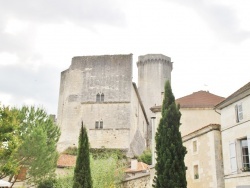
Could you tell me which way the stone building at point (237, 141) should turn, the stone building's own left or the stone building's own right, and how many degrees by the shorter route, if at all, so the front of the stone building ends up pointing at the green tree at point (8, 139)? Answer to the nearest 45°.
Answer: approximately 45° to the stone building's own right

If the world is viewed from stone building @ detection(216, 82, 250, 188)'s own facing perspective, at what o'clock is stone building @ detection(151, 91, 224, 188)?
stone building @ detection(151, 91, 224, 188) is roughly at 3 o'clock from stone building @ detection(216, 82, 250, 188).

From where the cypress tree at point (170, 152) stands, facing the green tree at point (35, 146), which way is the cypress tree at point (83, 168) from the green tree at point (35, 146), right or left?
right

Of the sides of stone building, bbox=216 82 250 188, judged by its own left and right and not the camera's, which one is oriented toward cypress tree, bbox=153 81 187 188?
front

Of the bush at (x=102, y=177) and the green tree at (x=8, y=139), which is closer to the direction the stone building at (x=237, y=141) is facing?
the green tree

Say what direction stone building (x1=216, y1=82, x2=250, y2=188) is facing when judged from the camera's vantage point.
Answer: facing the viewer and to the left of the viewer

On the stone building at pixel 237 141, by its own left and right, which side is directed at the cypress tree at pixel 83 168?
front

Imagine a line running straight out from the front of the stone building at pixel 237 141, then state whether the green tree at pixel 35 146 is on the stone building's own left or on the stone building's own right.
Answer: on the stone building's own right
